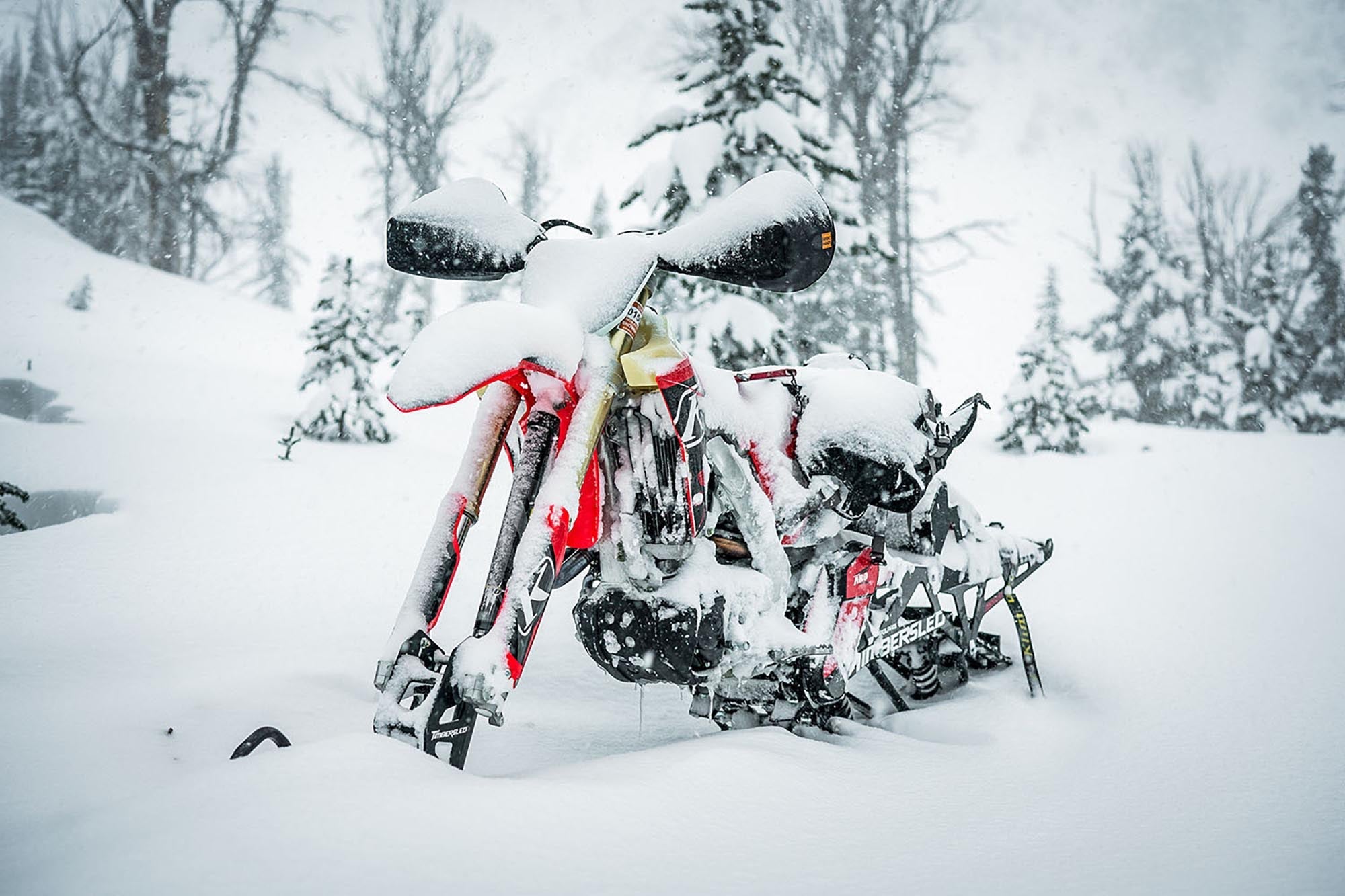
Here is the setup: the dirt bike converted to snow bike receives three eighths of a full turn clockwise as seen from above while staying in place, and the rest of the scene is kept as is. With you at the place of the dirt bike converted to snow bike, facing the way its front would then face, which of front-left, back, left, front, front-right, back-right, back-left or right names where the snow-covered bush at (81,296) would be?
front-left

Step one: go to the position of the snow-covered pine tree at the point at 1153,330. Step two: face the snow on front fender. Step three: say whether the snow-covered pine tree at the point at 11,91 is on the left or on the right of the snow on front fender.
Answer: right

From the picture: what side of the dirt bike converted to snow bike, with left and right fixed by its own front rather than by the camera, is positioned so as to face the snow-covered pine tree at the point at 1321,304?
back

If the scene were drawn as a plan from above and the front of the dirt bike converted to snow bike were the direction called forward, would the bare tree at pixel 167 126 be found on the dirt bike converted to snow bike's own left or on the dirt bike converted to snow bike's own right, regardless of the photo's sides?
on the dirt bike converted to snow bike's own right

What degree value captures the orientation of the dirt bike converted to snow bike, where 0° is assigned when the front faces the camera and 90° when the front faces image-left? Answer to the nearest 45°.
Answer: approximately 45°

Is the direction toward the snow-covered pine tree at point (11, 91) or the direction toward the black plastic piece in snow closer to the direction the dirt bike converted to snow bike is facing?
the black plastic piece in snow

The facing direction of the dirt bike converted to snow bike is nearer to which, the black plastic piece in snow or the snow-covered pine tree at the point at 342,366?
the black plastic piece in snow

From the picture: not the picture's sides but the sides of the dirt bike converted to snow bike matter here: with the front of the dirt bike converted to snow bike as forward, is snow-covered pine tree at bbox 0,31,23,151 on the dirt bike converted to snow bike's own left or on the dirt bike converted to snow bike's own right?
on the dirt bike converted to snow bike's own right

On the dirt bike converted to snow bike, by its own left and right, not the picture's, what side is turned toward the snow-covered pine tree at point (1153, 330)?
back
